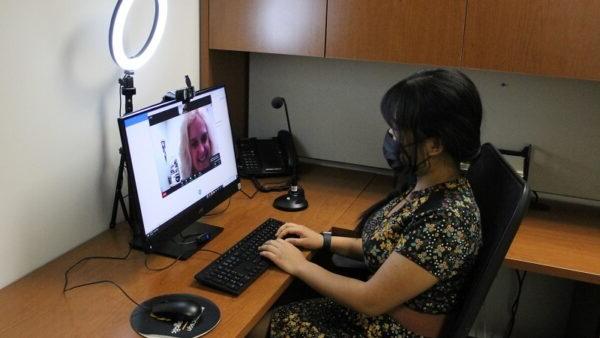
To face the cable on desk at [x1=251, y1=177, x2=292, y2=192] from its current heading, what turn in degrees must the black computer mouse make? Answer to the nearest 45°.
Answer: approximately 90° to its right

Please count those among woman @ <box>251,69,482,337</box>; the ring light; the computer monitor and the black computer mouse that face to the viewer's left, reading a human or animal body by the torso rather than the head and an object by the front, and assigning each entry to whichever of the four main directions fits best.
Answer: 2

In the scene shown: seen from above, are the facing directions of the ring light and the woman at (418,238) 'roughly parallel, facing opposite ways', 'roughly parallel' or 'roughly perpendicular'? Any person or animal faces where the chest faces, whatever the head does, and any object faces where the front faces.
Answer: roughly parallel, facing opposite ways

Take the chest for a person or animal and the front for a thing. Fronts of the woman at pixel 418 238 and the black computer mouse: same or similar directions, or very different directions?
same or similar directions

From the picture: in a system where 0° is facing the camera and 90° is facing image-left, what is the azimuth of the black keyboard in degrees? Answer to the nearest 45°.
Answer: approximately 315°

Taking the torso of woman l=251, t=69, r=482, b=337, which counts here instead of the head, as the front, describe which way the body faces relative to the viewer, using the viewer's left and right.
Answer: facing to the left of the viewer

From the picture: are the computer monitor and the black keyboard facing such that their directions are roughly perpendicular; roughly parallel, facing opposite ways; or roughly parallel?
roughly parallel

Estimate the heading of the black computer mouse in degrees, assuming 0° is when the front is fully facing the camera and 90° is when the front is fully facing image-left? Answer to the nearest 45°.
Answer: approximately 90°

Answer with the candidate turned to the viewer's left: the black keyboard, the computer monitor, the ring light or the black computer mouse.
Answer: the black computer mouse

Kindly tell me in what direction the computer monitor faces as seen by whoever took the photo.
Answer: facing the viewer and to the right of the viewer

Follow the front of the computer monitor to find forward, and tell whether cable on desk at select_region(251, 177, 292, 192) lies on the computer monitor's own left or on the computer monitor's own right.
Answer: on the computer monitor's own left
